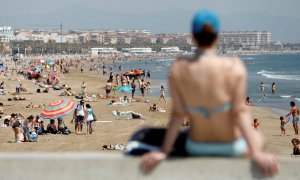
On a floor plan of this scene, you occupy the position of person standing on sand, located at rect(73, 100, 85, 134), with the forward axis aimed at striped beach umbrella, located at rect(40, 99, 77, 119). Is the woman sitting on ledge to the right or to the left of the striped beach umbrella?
left

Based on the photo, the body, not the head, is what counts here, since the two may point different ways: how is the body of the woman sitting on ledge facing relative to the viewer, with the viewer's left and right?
facing away from the viewer

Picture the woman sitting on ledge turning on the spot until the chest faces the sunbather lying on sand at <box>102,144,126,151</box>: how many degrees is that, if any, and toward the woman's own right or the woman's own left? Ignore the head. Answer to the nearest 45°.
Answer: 0° — they already face them

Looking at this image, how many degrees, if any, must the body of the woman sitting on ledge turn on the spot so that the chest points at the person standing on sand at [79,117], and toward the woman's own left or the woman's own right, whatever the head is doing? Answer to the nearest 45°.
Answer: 0° — they already face them

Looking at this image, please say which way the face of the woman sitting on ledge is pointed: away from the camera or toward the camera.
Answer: away from the camera

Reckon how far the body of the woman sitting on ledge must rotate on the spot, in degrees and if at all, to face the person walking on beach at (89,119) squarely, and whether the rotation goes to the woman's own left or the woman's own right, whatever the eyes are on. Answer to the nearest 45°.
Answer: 0° — they already face them
